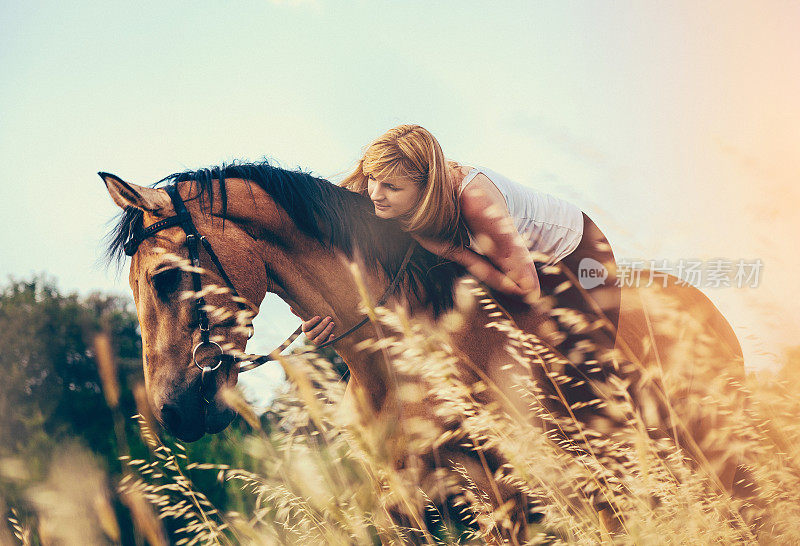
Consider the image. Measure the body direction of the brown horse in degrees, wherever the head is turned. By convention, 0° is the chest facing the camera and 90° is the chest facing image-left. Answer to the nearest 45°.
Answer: approximately 45°
